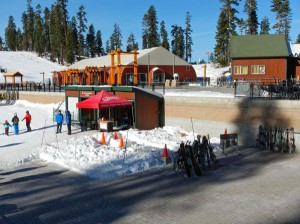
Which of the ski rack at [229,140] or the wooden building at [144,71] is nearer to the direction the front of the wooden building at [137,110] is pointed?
the ski rack

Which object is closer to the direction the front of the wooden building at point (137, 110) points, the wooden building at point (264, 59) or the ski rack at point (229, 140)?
the ski rack

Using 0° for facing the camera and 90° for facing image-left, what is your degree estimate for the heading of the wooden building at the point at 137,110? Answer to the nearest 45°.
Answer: approximately 45°

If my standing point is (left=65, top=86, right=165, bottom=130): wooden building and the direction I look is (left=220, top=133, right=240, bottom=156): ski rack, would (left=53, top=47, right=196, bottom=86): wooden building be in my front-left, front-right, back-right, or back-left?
back-left

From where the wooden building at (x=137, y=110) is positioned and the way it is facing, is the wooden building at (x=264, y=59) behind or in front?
behind

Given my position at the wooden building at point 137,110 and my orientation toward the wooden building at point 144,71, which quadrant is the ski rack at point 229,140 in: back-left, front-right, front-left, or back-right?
back-right

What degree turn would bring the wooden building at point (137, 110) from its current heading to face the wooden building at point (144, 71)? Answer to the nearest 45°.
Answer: approximately 135° to its right

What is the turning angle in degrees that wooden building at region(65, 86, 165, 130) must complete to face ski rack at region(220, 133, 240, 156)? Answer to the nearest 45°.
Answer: approximately 90° to its left
